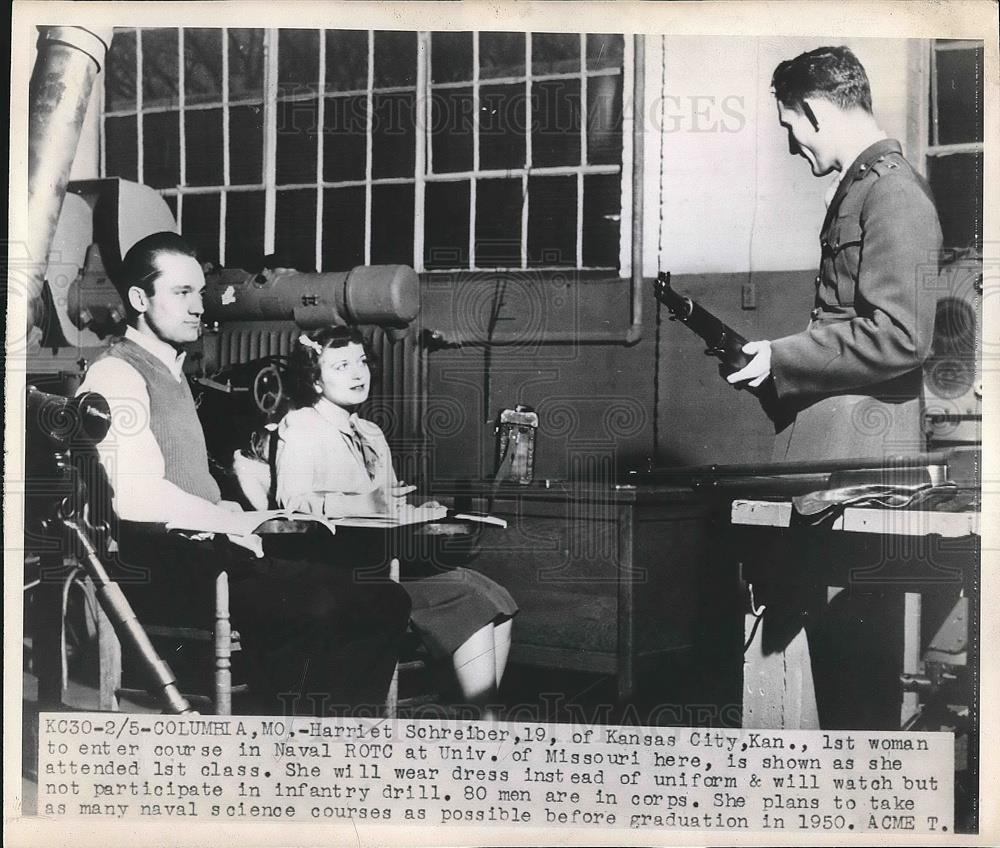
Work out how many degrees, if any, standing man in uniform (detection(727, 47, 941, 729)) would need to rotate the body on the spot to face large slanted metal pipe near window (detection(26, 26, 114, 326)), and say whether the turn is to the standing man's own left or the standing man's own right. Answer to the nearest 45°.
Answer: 0° — they already face it

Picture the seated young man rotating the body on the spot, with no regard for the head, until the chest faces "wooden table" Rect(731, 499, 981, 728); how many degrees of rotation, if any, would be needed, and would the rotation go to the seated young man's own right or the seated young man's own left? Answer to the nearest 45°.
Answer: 0° — they already face it

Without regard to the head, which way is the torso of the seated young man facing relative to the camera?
to the viewer's right

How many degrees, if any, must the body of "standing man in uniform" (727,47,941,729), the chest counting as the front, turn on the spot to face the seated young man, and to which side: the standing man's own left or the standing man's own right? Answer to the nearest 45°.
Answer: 0° — they already face them

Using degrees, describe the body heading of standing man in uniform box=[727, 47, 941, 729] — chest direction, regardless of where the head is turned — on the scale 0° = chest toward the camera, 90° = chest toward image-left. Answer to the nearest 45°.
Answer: approximately 90°
